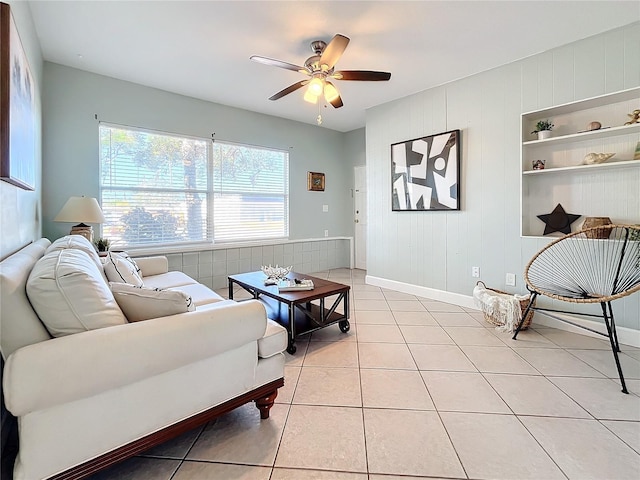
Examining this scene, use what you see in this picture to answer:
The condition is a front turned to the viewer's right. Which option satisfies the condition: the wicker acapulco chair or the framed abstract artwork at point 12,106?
the framed abstract artwork

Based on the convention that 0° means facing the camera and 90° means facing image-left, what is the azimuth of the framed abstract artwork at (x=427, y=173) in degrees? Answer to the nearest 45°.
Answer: approximately 45°

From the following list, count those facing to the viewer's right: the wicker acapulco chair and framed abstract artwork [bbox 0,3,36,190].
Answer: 1

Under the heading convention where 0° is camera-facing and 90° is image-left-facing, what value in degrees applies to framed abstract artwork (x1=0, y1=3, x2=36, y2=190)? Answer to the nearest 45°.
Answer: approximately 270°

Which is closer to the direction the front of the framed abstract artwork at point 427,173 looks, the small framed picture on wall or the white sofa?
the white sofa

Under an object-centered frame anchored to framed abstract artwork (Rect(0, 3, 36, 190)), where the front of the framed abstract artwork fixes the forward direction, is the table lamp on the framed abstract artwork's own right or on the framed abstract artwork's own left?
on the framed abstract artwork's own left
